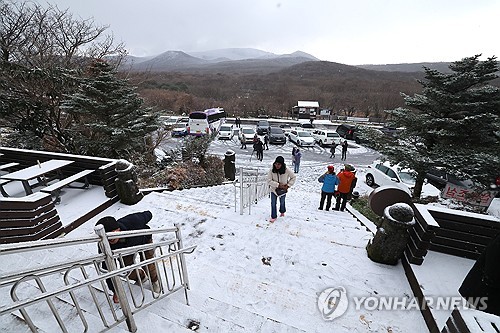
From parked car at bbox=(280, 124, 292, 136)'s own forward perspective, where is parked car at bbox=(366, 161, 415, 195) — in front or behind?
in front

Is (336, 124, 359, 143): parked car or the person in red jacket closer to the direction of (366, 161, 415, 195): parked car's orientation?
the person in red jacket

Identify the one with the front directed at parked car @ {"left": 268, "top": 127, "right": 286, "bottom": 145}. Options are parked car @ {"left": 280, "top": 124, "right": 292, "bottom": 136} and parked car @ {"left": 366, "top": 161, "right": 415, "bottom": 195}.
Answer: parked car @ {"left": 280, "top": 124, "right": 292, "bottom": 136}

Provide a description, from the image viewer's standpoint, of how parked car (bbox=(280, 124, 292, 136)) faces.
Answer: facing the viewer

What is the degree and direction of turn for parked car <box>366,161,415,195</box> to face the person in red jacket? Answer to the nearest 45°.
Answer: approximately 45° to its right

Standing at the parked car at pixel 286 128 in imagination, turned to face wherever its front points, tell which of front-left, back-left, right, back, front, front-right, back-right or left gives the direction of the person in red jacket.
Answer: front

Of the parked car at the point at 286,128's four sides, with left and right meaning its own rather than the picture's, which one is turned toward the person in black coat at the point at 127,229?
front

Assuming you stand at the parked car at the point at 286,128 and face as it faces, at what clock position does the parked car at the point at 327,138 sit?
the parked car at the point at 327,138 is roughly at 11 o'clock from the parked car at the point at 286,128.

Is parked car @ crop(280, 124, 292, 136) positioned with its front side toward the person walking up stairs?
yes
